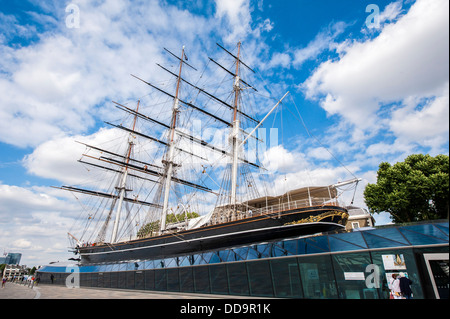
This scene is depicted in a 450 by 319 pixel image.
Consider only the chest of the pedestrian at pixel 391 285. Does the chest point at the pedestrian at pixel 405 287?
no

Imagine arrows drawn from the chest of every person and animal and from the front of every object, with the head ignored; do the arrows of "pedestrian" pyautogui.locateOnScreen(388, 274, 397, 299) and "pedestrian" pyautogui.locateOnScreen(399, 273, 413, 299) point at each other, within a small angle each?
no

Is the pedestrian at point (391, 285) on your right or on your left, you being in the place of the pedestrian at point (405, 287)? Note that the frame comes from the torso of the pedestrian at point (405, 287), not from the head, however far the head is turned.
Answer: on your left
